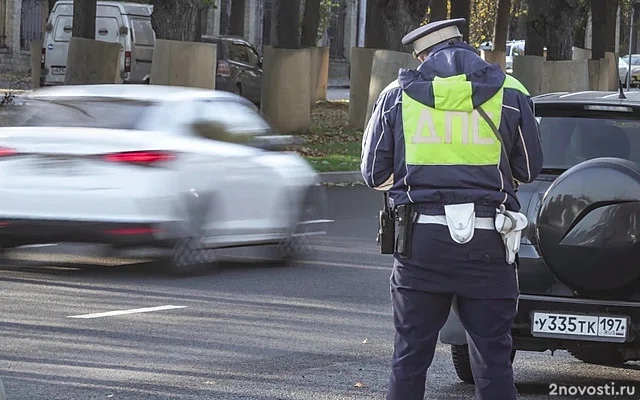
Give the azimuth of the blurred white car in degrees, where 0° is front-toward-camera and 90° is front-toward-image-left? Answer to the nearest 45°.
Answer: approximately 225°

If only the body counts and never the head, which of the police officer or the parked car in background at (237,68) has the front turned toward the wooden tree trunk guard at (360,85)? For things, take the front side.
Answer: the police officer

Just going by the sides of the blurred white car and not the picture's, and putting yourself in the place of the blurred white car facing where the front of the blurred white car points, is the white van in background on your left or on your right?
on your left

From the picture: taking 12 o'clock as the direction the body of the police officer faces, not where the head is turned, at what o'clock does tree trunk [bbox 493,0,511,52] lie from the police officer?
The tree trunk is roughly at 12 o'clock from the police officer.

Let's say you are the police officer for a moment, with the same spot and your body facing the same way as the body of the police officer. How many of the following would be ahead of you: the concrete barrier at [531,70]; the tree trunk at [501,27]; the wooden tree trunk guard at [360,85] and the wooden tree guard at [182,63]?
4

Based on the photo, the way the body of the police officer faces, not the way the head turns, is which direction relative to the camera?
away from the camera
